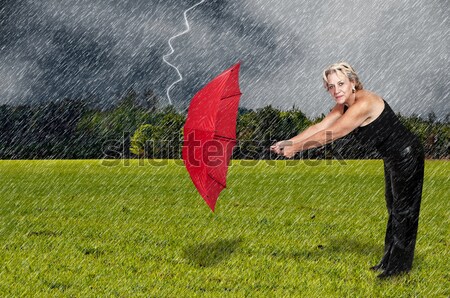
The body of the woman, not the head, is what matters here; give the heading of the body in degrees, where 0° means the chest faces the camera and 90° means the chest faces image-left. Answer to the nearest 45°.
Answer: approximately 90°

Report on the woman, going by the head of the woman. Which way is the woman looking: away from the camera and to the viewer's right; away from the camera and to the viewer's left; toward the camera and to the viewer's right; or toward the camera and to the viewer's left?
toward the camera and to the viewer's left
